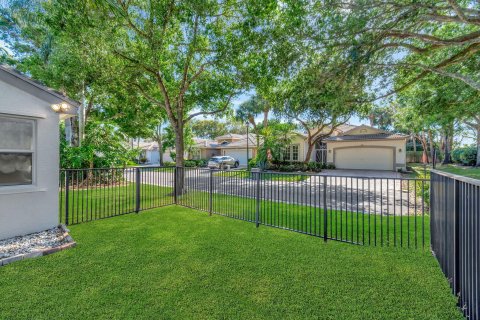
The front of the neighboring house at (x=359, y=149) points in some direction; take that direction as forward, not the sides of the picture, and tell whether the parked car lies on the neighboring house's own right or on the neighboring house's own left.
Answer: on the neighboring house's own right

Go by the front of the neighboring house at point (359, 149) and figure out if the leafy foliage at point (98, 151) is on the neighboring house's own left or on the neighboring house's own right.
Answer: on the neighboring house's own right

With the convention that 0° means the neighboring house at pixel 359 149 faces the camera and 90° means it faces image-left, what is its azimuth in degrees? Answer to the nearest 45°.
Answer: approximately 0°

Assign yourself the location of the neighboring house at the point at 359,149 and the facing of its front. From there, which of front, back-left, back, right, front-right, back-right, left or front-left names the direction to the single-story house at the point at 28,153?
front-right

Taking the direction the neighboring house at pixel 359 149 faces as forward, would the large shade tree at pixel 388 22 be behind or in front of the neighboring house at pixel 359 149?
in front

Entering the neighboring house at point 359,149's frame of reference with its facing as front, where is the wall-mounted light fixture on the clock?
The wall-mounted light fixture is roughly at 1 o'clock from the neighboring house.

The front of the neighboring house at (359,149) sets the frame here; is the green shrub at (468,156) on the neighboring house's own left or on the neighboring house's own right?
on the neighboring house's own left

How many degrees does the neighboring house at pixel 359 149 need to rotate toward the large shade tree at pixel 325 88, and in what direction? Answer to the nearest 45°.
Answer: approximately 45° to its right
